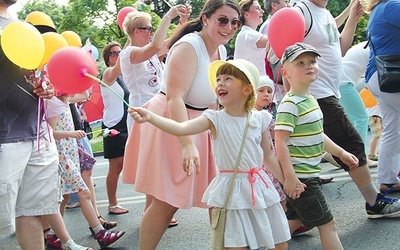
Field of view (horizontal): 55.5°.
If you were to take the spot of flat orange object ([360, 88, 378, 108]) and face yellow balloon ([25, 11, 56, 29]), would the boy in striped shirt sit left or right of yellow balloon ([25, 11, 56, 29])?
left

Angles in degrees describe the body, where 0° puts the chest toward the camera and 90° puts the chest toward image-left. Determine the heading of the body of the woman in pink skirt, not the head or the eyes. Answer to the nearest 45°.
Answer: approximately 315°

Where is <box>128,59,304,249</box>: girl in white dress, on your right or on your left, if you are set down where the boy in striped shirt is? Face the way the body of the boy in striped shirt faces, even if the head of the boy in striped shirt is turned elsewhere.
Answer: on your right

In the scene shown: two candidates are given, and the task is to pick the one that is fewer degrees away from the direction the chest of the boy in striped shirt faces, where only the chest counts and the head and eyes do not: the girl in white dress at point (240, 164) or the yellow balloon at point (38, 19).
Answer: the girl in white dress

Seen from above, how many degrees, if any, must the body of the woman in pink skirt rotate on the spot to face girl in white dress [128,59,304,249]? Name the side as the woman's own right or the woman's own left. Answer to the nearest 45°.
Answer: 0° — they already face them

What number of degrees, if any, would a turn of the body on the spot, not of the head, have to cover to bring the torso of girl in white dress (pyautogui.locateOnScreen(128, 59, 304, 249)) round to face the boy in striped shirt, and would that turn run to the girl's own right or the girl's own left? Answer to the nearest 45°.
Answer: approximately 135° to the girl's own left

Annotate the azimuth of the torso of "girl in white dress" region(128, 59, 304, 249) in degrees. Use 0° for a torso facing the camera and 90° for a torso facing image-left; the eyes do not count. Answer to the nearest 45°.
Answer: approximately 0°

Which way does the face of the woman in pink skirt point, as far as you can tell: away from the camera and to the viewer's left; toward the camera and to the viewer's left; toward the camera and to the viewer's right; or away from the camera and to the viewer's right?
toward the camera and to the viewer's right

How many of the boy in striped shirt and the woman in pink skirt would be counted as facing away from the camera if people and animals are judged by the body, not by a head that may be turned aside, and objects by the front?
0
